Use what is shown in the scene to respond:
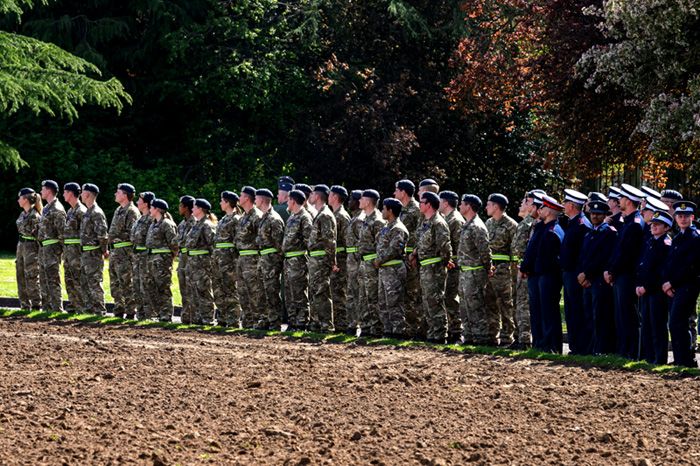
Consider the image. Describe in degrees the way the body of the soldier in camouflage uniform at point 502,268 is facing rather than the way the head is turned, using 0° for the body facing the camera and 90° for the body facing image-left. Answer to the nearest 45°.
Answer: approximately 45°

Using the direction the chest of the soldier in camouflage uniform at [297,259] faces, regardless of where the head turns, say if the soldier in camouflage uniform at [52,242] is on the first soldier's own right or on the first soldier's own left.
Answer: on the first soldier's own right

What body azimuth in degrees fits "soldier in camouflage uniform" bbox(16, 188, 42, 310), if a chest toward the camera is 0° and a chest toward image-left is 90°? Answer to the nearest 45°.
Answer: approximately 45°
